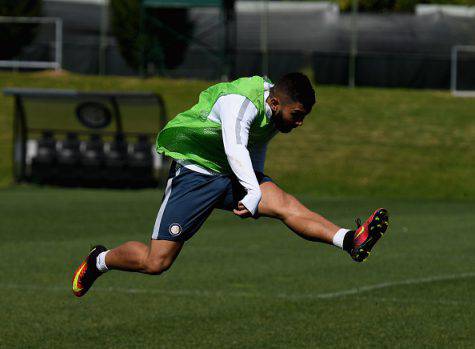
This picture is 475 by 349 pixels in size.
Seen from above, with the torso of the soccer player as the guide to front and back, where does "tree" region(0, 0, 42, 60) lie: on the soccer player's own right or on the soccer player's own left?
on the soccer player's own left

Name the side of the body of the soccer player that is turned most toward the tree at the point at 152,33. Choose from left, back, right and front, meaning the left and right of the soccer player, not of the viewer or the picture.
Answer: left

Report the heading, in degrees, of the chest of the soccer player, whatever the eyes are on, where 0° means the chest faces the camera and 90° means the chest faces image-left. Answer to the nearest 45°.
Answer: approximately 270°

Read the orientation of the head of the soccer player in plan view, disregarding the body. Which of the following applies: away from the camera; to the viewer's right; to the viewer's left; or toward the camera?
to the viewer's right
